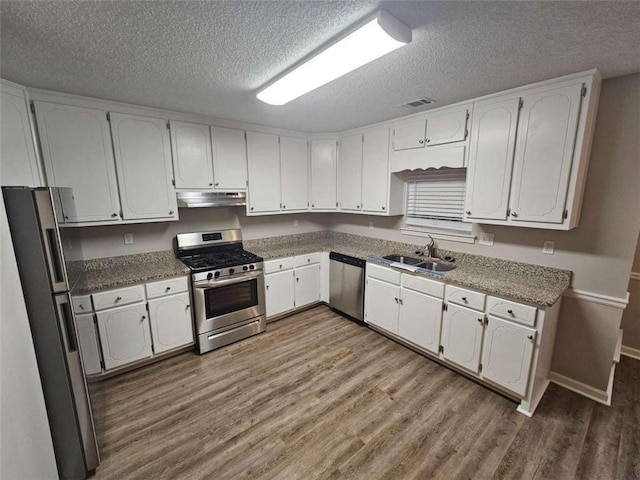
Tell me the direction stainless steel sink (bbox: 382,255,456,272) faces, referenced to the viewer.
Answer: facing the viewer and to the left of the viewer

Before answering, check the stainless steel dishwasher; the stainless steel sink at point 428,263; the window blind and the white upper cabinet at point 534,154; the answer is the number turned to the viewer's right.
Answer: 0

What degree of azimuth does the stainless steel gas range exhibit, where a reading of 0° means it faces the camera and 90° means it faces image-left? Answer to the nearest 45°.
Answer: approximately 315°

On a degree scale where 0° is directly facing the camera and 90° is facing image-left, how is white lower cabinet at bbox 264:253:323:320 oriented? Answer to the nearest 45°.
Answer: approximately 315°

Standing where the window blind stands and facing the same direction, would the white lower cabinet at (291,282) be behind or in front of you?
in front

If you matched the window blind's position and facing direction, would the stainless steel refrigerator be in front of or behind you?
in front

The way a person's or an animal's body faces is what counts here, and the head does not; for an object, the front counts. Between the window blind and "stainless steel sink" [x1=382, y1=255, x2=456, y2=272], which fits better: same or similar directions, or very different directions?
same or similar directions

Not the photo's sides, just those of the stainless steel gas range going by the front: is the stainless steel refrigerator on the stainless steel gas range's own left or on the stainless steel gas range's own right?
on the stainless steel gas range's own right

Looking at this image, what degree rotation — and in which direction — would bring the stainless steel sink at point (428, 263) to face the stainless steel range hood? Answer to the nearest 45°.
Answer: approximately 45° to its right

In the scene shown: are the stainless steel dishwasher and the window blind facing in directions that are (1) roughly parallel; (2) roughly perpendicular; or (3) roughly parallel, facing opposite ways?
roughly parallel

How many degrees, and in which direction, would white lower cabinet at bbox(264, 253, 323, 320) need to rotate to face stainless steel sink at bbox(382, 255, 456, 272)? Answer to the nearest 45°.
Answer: approximately 45° to its left

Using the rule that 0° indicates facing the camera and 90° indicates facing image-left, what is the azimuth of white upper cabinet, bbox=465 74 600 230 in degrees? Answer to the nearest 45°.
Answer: approximately 45°

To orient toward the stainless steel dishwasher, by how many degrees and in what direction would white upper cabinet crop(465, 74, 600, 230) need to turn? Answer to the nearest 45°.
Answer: approximately 45° to its right

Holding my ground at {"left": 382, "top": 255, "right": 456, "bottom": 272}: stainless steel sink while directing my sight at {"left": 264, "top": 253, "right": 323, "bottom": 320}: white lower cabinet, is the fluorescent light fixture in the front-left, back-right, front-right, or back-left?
front-left
